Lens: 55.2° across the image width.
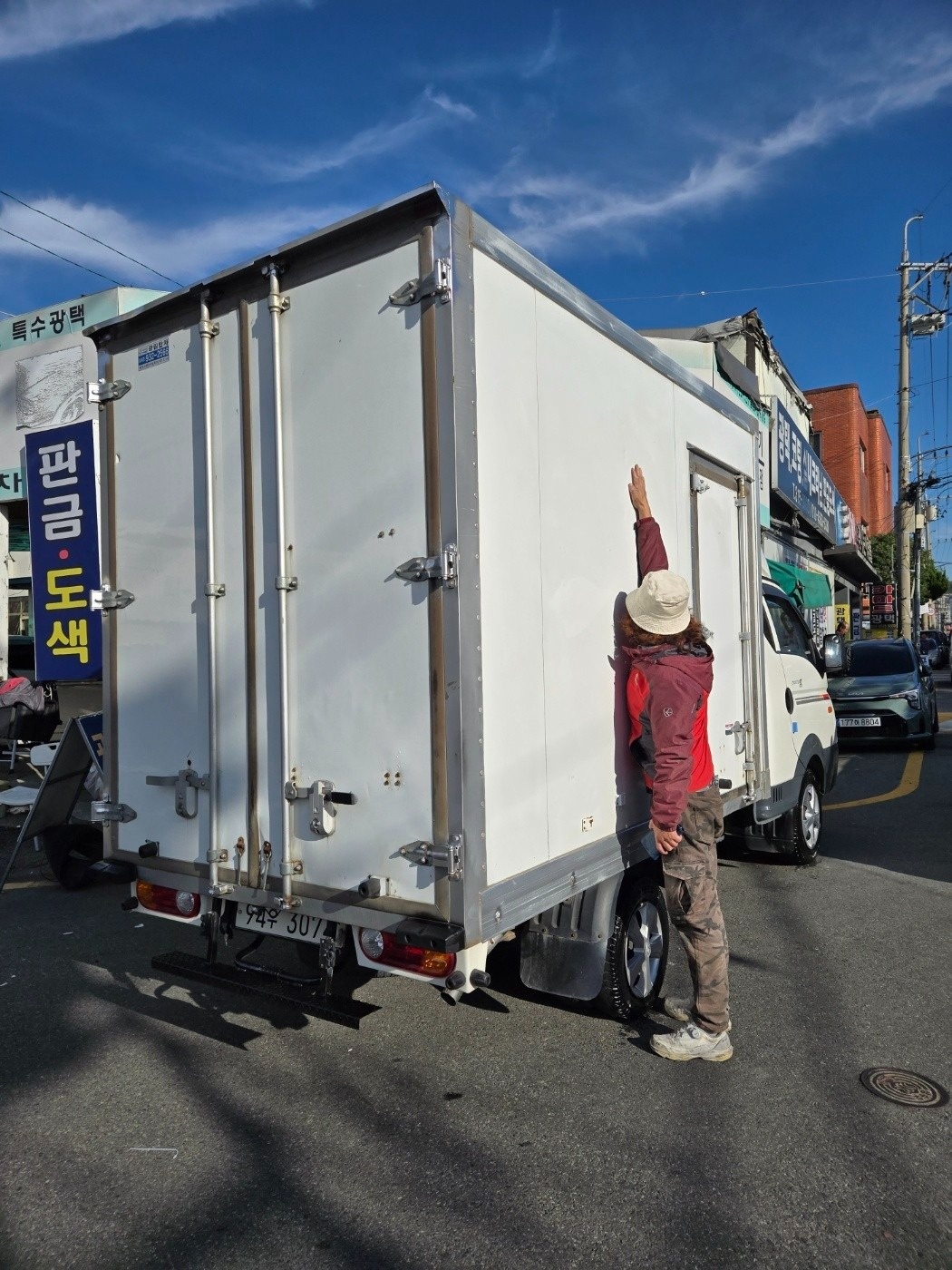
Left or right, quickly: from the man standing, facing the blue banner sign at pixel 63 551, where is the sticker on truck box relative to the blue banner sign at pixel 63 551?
left

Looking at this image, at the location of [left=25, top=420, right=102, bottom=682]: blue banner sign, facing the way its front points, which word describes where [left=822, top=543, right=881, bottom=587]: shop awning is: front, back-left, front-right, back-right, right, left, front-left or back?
back-left

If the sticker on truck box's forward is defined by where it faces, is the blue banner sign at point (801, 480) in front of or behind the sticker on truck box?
behind

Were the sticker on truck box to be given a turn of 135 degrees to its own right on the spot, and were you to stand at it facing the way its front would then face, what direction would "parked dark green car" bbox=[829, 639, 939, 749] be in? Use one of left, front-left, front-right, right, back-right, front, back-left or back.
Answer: front-right

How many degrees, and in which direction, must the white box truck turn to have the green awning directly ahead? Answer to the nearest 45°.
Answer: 0° — it already faces it

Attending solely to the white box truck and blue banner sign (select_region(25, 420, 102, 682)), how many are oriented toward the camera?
1

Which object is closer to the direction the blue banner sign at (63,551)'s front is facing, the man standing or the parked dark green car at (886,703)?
the man standing

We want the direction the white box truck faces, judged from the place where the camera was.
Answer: facing away from the viewer and to the right of the viewer

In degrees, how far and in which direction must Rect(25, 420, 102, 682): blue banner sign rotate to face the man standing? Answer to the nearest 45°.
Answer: approximately 45° to its left
